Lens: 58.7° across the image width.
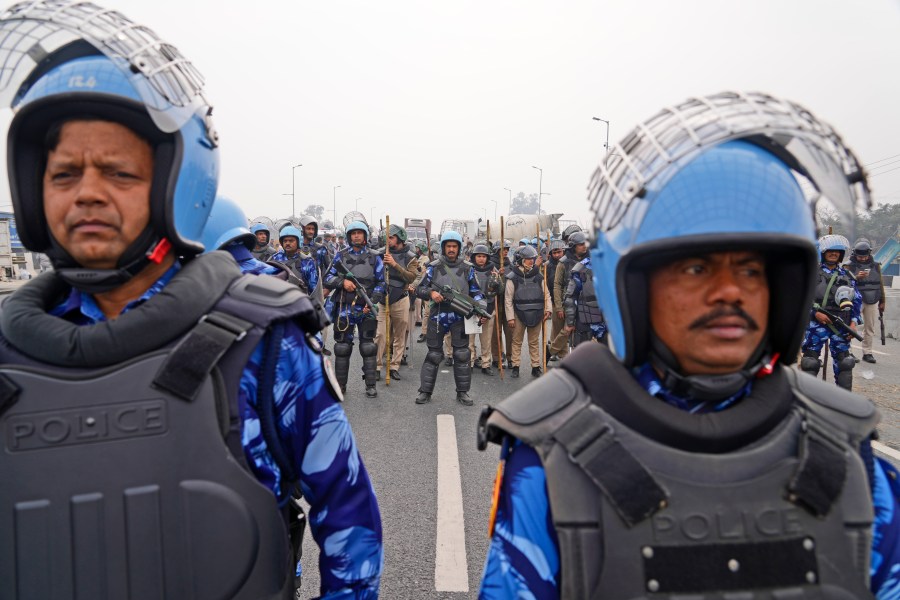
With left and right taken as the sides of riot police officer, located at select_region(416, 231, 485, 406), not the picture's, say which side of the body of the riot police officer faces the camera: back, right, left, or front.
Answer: front

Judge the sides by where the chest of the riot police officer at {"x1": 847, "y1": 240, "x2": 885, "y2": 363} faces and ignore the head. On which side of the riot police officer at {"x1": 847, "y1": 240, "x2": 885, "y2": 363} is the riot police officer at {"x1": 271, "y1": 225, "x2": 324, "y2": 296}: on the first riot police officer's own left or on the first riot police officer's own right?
on the first riot police officer's own right

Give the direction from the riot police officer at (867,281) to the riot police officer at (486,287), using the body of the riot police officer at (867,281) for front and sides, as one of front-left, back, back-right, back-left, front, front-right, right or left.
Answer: front-right

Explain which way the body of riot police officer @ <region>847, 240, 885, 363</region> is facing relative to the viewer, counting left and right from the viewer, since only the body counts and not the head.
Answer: facing the viewer

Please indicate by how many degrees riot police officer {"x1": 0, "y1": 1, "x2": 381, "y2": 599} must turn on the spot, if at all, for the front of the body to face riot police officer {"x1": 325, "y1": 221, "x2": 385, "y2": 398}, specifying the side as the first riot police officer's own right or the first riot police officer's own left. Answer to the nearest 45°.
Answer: approximately 135° to the first riot police officer's own right

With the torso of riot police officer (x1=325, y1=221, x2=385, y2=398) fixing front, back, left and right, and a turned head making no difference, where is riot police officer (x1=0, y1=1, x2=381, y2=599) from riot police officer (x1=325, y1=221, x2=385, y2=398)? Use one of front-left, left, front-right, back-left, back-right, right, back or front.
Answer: front

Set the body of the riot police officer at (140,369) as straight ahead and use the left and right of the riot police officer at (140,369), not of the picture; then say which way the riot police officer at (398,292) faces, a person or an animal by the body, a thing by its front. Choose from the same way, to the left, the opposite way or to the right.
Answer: the same way

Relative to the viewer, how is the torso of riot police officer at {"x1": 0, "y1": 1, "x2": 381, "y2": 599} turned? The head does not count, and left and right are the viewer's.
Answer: facing the viewer and to the left of the viewer

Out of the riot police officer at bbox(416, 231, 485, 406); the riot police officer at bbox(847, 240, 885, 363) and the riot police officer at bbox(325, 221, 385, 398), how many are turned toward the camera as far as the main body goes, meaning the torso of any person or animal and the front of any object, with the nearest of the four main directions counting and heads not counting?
3

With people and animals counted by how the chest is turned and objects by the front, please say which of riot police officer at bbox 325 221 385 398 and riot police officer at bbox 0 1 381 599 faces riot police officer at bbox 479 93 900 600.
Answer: riot police officer at bbox 325 221 385 398

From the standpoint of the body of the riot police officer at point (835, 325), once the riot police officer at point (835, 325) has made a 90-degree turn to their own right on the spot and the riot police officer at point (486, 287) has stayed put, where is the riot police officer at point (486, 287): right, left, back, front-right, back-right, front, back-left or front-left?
front

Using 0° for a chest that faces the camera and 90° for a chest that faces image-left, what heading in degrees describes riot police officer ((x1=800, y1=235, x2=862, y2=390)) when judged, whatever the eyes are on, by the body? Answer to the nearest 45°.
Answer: approximately 0°

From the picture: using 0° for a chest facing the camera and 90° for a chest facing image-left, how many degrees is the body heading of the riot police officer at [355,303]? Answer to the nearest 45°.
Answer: approximately 0°

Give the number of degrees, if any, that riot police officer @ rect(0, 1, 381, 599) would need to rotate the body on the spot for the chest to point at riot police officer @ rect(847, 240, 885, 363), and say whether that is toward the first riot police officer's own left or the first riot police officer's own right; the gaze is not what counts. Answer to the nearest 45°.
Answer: approximately 180°

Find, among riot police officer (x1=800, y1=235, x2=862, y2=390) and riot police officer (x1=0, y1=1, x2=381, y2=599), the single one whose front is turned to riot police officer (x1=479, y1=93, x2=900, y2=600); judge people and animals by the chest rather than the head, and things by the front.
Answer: riot police officer (x1=800, y1=235, x2=862, y2=390)

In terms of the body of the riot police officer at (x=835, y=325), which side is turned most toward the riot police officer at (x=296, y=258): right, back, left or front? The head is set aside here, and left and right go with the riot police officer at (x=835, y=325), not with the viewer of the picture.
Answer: right
